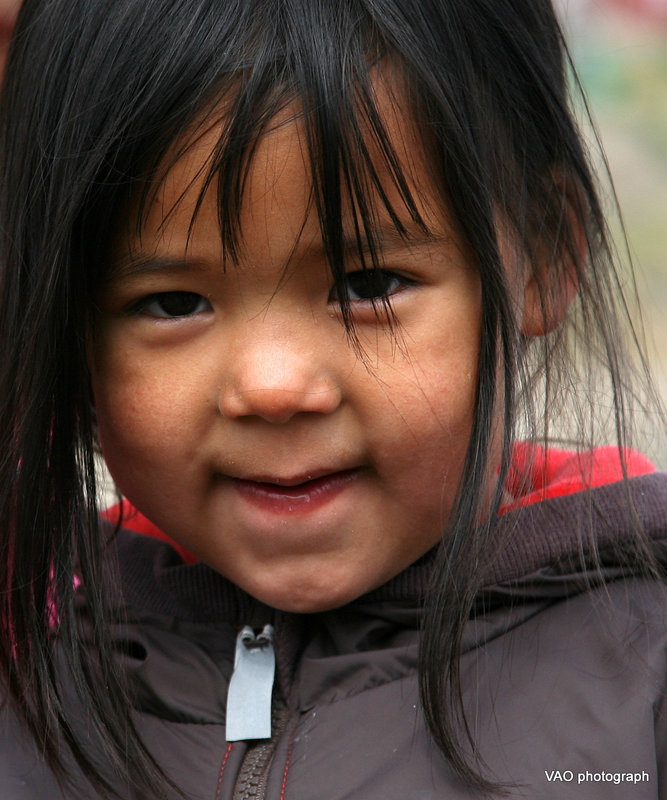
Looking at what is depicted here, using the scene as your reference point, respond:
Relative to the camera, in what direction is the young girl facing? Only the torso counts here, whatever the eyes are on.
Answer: toward the camera

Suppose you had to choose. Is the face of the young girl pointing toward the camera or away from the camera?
toward the camera
